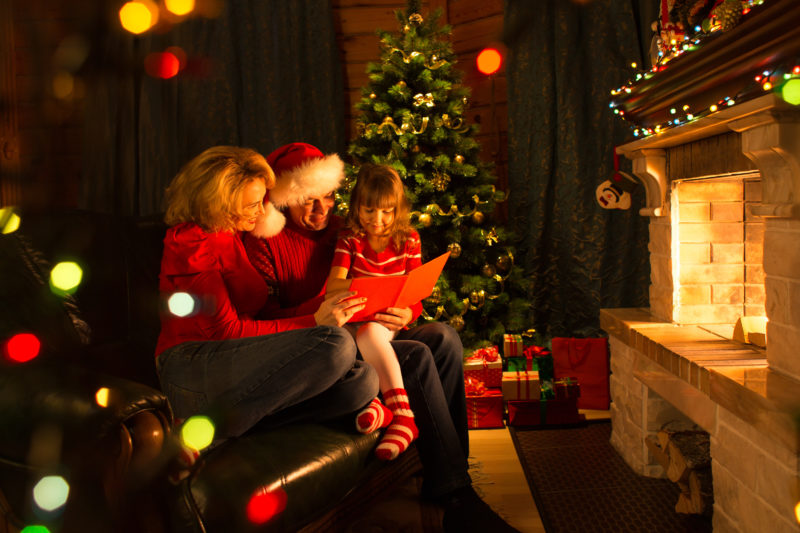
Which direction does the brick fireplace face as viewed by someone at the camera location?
facing the viewer and to the left of the viewer

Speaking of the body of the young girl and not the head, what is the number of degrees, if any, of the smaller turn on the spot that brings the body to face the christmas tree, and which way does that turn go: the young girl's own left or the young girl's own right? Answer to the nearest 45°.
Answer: approximately 180°

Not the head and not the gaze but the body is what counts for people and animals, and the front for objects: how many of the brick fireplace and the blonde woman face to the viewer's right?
1

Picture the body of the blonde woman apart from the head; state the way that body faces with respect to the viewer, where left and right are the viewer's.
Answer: facing to the right of the viewer

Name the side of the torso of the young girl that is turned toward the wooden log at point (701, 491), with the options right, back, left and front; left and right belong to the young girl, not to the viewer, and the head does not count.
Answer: left

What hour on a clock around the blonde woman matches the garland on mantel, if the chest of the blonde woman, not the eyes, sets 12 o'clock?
The garland on mantel is roughly at 12 o'clock from the blonde woman.

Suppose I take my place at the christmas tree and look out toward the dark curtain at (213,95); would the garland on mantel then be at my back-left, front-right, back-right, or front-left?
back-left

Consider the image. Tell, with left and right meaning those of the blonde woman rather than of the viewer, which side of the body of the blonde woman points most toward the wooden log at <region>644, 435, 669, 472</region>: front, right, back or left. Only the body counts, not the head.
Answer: front

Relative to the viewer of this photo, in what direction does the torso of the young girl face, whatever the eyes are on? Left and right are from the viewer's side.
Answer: facing the viewer

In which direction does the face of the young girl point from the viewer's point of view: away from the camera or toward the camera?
toward the camera

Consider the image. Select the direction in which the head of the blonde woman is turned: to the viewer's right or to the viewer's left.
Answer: to the viewer's right

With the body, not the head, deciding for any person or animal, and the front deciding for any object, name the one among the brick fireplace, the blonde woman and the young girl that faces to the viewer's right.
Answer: the blonde woman

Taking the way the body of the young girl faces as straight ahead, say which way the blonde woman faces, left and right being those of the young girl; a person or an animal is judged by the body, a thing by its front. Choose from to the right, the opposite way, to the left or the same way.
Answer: to the left

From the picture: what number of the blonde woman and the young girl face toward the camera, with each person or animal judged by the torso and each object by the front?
1

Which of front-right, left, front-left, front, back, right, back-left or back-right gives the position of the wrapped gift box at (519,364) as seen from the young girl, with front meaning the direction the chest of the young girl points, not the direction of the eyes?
back-left

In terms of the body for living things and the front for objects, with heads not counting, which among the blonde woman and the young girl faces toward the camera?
the young girl

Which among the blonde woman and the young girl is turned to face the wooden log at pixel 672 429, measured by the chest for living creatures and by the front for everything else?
the blonde woman

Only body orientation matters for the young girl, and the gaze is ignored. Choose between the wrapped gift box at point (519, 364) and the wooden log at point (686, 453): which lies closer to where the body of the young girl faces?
the wooden log
